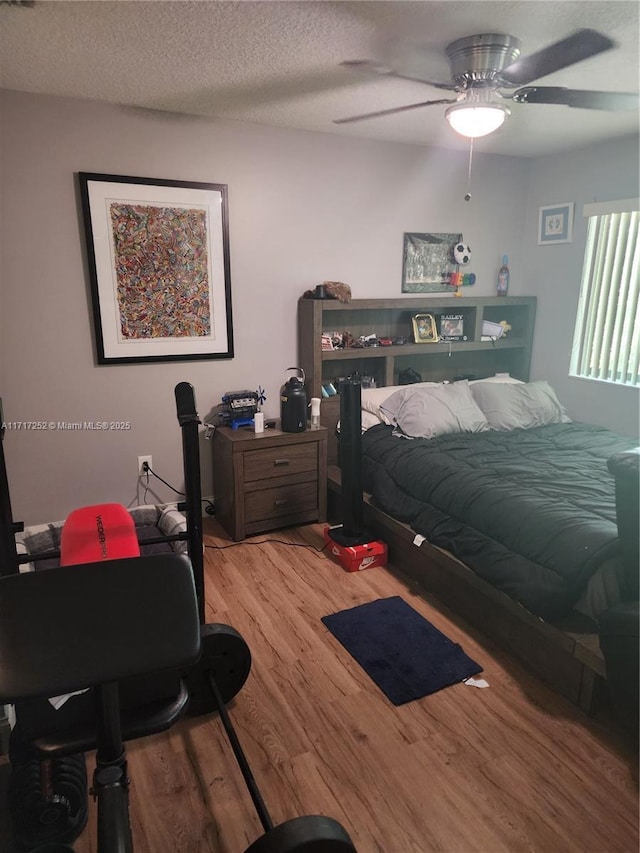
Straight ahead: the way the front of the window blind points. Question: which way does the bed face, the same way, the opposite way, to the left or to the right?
to the left

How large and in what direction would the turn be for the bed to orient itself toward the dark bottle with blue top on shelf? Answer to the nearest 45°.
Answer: approximately 135° to its left

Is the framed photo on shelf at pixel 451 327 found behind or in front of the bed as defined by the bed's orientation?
behind

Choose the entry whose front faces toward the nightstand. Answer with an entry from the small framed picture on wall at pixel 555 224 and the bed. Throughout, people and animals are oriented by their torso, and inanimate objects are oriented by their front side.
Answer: the small framed picture on wall

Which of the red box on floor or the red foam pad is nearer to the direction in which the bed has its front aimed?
the red foam pad

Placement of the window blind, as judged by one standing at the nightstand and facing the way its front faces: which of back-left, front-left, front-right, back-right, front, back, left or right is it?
front-left

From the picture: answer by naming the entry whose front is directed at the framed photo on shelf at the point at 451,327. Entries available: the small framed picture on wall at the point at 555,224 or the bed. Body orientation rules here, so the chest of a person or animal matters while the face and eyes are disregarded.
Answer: the small framed picture on wall

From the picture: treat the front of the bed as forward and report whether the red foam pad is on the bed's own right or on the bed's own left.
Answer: on the bed's own right

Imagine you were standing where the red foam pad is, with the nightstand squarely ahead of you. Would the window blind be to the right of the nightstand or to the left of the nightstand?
right
